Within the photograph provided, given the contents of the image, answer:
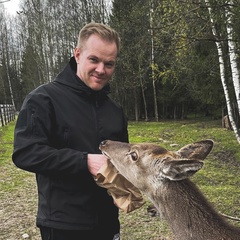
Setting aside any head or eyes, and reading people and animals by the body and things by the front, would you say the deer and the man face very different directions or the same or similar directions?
very different directions

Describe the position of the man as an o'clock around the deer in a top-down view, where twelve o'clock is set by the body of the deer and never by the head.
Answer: The man is roughly at 11 o'clock from the deer.

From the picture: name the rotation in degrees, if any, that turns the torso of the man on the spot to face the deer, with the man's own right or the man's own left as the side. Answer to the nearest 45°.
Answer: approximately 45° to the man's own left

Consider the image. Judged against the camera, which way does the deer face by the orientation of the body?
to the viewer's left

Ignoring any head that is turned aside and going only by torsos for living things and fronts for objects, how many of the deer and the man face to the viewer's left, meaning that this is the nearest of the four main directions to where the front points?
1
